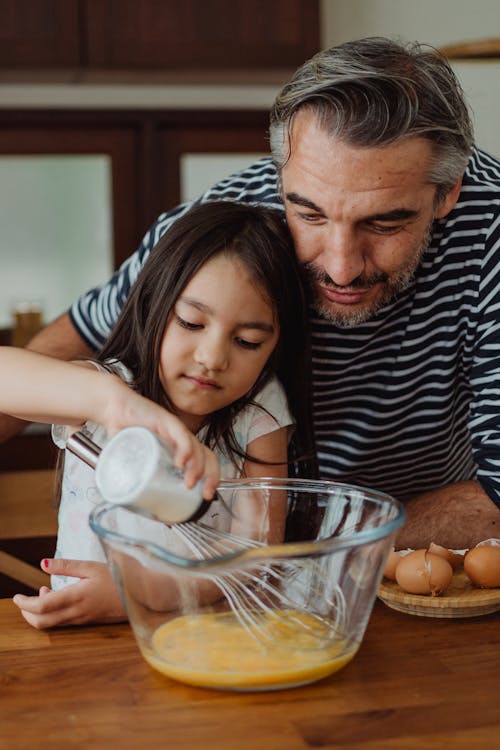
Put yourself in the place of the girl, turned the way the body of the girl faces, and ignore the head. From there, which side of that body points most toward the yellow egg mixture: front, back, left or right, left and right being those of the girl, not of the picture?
front

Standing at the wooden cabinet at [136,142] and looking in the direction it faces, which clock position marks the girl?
The girl is roughly at 12 o'clock from the wooden cabinet.

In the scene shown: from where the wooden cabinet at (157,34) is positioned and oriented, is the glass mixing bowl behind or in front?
in front

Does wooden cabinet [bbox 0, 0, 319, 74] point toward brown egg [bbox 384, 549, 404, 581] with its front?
yes

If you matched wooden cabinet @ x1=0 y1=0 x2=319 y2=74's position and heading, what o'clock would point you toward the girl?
The girl is roughly at 12 o'clock from the wooden cabinet.

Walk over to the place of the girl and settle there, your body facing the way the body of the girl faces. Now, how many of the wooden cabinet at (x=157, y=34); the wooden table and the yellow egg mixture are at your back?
1

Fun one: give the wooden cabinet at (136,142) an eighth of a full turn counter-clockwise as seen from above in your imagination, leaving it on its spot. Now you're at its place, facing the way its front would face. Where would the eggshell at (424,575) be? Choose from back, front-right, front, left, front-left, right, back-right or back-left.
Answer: front-right

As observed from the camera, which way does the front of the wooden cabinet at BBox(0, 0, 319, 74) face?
facing the viewer

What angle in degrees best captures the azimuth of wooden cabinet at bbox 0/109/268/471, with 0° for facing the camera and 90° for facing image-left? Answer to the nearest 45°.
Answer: approximately 0°

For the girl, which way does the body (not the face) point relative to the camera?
toward the camera

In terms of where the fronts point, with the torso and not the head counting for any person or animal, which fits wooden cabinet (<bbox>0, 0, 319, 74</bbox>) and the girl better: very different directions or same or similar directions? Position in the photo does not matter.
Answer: same or similar directions

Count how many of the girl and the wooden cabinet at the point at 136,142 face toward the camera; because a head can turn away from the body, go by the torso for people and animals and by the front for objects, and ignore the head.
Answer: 2

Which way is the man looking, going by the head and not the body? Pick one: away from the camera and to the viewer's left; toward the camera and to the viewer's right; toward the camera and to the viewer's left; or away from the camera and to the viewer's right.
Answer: toward the camera and to the viewer's left

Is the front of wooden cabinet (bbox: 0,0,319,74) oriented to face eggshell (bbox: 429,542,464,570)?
yes

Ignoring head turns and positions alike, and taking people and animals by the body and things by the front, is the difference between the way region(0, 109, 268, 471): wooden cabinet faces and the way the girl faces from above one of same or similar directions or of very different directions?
same or similar directions
